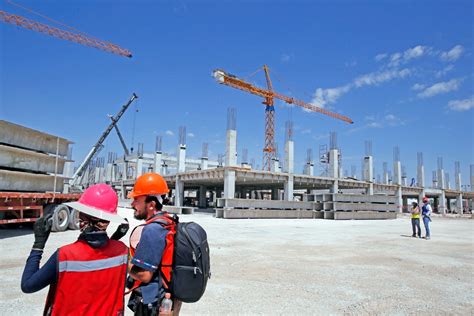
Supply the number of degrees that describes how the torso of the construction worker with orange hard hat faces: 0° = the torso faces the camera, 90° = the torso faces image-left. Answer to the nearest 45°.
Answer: approximately 90°

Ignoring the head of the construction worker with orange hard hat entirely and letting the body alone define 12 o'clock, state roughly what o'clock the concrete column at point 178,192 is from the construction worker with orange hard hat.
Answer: The concrete column is roughly at 3 o'clock from the construction worker with orange hard hat.

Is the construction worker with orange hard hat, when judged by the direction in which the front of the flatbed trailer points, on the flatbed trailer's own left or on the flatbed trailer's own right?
on the flatbed trailer's own left

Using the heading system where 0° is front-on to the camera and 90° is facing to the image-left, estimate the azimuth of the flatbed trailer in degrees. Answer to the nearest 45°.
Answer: approximately 45°

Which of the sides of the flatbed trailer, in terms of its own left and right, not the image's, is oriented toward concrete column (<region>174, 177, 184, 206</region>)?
back

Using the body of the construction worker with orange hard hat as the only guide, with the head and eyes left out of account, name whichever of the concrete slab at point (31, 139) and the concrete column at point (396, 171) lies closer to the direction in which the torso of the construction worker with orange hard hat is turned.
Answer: the concrete slab

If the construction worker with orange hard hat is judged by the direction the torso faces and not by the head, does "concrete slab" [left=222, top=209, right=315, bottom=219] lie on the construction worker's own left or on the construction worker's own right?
on the construction worker's own right

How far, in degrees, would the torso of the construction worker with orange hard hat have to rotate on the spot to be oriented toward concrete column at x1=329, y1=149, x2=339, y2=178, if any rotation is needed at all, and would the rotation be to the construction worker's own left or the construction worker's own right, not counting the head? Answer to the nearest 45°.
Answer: approximately 135° to the construction worker's own right

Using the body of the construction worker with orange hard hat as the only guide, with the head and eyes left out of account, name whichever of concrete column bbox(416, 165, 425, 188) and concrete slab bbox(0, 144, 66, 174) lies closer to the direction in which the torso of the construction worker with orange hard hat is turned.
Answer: the concrete slab

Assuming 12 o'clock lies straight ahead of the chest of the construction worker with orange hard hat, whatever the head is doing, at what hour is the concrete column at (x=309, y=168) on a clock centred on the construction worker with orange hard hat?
The concrete column is roughly at 4 o'clock from the construction worker with orange hard hat.

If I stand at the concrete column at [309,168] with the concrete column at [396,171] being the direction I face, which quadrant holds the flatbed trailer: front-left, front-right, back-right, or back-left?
back-right

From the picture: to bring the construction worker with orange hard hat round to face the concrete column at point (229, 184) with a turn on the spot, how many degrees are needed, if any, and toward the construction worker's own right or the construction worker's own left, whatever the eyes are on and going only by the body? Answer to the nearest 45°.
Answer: approximately 90° to the construction worker's own right
